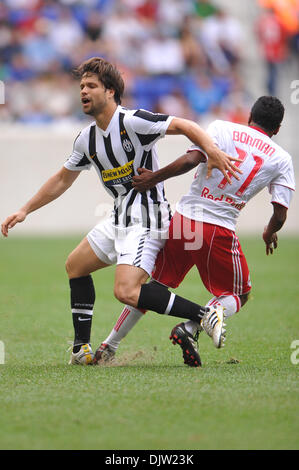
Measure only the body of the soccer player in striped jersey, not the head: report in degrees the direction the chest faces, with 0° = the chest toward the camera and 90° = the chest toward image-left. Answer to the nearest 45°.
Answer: approximately 45°
